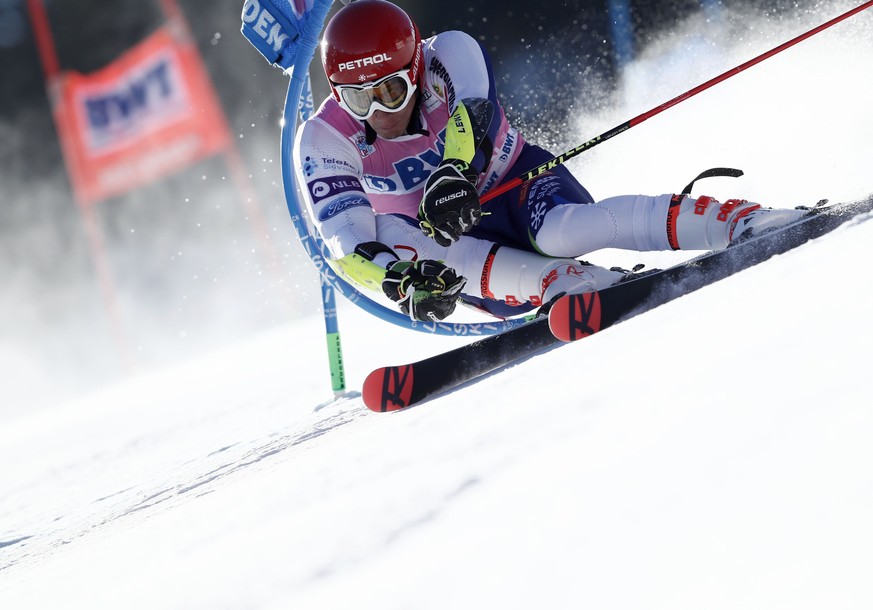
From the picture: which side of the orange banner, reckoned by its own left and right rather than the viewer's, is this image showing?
front

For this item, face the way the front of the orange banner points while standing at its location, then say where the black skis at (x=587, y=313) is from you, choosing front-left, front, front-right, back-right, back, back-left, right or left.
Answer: front

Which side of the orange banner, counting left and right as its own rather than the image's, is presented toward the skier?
front
